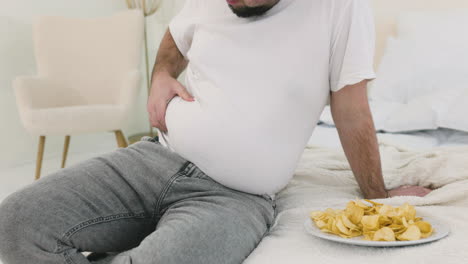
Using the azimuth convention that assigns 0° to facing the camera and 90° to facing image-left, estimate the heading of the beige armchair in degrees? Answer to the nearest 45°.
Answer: approximately 0°

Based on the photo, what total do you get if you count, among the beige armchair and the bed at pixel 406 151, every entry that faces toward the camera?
2

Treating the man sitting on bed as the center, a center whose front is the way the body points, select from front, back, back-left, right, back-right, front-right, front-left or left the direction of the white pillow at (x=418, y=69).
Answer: back

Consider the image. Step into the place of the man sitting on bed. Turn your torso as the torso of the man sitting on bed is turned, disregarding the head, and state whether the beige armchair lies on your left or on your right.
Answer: on your right

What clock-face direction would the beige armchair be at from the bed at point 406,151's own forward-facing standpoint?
The beige armchair is roughly at 4 o'clock from the bed.

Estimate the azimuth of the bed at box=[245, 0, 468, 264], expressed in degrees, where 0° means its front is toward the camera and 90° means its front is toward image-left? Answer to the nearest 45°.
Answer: approximately 0°

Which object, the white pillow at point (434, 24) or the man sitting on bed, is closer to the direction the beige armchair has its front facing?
the man sitting on bed

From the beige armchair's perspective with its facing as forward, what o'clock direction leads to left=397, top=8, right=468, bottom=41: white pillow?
The white pillow is roughly at 10 o'clock from the beige armchair.
